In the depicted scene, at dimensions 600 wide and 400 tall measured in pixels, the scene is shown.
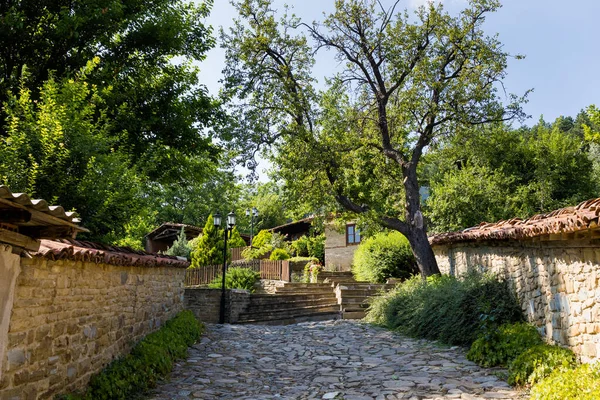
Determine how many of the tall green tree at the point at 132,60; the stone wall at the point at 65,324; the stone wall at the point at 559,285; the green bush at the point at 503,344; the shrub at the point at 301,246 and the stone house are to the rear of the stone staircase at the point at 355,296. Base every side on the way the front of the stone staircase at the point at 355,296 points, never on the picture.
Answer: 2

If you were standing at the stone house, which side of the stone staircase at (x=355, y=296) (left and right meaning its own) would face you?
back

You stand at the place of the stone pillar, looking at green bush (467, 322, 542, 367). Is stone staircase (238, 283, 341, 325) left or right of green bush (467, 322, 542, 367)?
left

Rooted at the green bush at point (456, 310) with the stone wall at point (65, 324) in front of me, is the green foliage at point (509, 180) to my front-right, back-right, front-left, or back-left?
back-right

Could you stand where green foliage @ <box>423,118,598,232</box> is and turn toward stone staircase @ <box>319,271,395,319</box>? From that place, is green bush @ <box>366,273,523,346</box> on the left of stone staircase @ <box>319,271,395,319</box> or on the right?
left

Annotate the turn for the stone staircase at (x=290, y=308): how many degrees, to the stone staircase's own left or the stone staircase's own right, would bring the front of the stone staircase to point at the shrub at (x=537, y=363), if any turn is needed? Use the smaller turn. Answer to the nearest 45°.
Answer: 0° — it already faces it

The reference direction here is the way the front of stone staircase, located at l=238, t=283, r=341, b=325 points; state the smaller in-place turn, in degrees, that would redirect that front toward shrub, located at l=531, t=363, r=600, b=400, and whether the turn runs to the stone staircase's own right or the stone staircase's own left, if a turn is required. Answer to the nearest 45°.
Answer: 0° — it already faces it

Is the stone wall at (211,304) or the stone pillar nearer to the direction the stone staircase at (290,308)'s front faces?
the stone pillar

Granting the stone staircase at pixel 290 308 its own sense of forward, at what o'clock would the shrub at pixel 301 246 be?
The shrub is roughly at 6 o'clock from the stone staircase.

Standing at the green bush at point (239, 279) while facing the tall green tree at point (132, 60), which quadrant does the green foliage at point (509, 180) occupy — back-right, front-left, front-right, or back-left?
back-left

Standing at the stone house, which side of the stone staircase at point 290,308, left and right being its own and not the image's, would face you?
back

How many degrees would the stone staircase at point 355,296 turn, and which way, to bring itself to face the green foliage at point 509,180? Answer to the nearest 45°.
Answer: approximately 135° to its left

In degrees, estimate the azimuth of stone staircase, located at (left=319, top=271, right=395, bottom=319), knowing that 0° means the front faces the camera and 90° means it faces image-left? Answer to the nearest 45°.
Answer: approximately 0°
